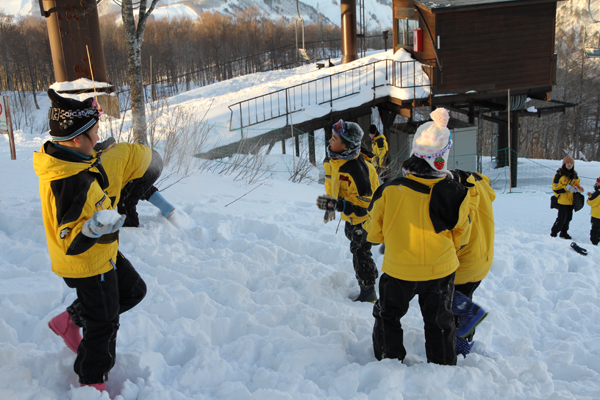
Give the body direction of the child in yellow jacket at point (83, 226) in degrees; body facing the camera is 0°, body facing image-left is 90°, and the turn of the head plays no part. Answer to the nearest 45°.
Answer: approximately 270°

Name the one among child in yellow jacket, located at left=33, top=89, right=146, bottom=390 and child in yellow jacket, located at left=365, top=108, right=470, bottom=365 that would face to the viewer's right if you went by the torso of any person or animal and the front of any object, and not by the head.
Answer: child in yellow jacket, located at left=33, top=89, right=146, bottom=390

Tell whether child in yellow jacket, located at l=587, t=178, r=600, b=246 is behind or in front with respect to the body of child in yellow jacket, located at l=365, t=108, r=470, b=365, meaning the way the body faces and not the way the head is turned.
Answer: in front

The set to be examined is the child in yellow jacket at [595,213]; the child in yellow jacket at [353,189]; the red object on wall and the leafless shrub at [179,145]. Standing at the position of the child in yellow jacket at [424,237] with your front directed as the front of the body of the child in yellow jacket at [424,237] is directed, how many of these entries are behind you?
0

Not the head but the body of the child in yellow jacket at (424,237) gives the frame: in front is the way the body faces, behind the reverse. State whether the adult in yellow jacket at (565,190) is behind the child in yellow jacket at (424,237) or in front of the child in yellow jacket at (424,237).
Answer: in front

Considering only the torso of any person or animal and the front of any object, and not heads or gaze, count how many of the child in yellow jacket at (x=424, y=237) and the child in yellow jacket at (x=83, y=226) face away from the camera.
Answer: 1

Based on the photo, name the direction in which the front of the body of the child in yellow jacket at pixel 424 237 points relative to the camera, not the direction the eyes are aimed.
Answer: away from the camera

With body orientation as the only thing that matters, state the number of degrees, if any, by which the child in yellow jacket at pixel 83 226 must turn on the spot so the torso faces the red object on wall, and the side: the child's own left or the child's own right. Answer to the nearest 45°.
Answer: approximately 45° to the child's own left

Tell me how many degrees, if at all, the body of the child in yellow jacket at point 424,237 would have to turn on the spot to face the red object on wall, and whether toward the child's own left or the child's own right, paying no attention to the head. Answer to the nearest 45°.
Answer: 0° — they already face it

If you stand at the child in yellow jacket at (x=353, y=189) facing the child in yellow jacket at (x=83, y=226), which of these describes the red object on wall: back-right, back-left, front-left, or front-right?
back-right

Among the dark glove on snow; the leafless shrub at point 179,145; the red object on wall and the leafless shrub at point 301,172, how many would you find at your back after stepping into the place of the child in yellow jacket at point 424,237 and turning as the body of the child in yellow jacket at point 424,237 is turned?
0

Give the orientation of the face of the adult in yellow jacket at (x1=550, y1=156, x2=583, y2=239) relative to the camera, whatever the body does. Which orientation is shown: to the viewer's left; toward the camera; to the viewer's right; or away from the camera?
toward the camera

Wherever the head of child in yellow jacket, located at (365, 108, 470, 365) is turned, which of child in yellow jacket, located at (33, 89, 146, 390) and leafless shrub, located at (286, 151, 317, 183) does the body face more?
the leafless shrub

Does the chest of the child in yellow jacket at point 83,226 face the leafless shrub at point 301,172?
no
